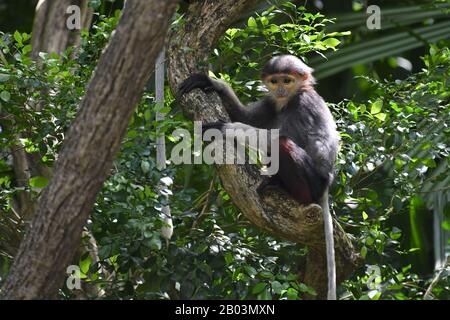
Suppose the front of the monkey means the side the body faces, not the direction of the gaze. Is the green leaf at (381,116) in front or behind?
behind

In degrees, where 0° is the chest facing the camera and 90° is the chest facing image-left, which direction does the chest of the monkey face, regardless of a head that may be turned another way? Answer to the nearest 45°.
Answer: approximately 90°

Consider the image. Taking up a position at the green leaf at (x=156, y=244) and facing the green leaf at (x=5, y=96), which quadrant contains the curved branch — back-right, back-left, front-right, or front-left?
back-right

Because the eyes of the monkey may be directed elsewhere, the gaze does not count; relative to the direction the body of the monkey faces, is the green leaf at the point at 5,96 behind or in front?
in front

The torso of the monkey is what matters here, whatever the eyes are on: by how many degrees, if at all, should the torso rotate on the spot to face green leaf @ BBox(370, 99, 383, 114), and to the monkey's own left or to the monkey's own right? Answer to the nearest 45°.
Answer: approximately 135° to the monkey's own left
